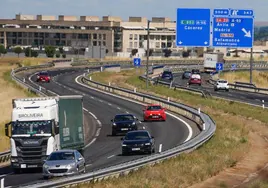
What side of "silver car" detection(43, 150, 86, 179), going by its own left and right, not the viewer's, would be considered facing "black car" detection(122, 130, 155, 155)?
back

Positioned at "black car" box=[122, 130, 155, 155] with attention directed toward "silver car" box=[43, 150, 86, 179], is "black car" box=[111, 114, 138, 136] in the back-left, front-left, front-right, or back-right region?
back-right

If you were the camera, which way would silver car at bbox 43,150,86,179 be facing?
facing the viewer and to the left of the viewer

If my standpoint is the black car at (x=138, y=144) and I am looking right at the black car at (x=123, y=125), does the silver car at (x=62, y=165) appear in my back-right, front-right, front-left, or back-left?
back-left
